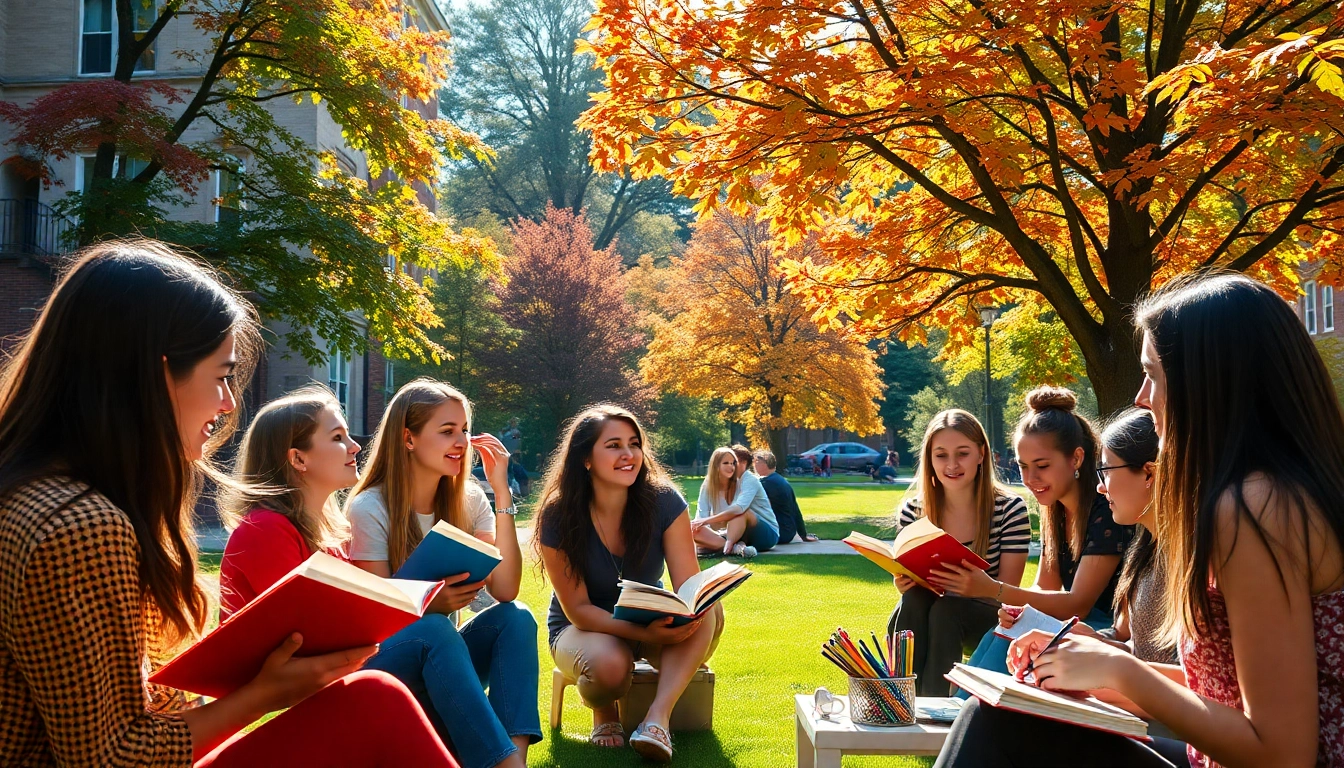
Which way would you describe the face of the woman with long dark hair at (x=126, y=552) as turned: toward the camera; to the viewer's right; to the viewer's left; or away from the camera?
to the viewer's right

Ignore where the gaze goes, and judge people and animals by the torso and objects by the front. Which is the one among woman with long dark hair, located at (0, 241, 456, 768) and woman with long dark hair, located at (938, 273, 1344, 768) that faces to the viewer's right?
woman with long dark hair, located at (0, 241, 456, 768)

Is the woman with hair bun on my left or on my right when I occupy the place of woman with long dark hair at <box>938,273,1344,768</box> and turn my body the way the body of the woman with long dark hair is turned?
on my right

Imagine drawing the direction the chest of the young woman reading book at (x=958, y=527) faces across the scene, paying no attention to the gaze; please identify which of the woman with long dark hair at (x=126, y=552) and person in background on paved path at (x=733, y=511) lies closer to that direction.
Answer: the woman with long dark hair

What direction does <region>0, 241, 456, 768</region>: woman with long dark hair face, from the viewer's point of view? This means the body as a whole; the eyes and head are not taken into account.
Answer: to the viewer's right

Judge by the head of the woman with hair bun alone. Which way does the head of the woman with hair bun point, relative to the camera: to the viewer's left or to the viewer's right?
to the viewer's left

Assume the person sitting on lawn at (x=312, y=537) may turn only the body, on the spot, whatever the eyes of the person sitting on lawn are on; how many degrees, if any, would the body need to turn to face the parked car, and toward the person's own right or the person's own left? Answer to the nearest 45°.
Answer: approximately 45° to the person's own left

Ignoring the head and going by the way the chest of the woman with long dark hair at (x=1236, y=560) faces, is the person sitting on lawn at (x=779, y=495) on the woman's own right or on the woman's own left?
on the woman's own right

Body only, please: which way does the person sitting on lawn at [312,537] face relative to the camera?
to the viewer's right

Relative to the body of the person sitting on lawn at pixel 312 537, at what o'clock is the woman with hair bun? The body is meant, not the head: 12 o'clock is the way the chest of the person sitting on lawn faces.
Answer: The woman with hair bun is roughly at 12 o'clock from the person sitting on lawn.

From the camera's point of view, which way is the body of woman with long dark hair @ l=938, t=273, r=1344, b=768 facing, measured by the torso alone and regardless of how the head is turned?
to the viewer's left

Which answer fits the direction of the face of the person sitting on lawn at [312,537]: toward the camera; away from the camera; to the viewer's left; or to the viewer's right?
to the viewer's right

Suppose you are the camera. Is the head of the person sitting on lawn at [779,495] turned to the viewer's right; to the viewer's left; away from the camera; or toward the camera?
to the viewer's left

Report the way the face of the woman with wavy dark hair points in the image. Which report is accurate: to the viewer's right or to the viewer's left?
to the viewer's right
